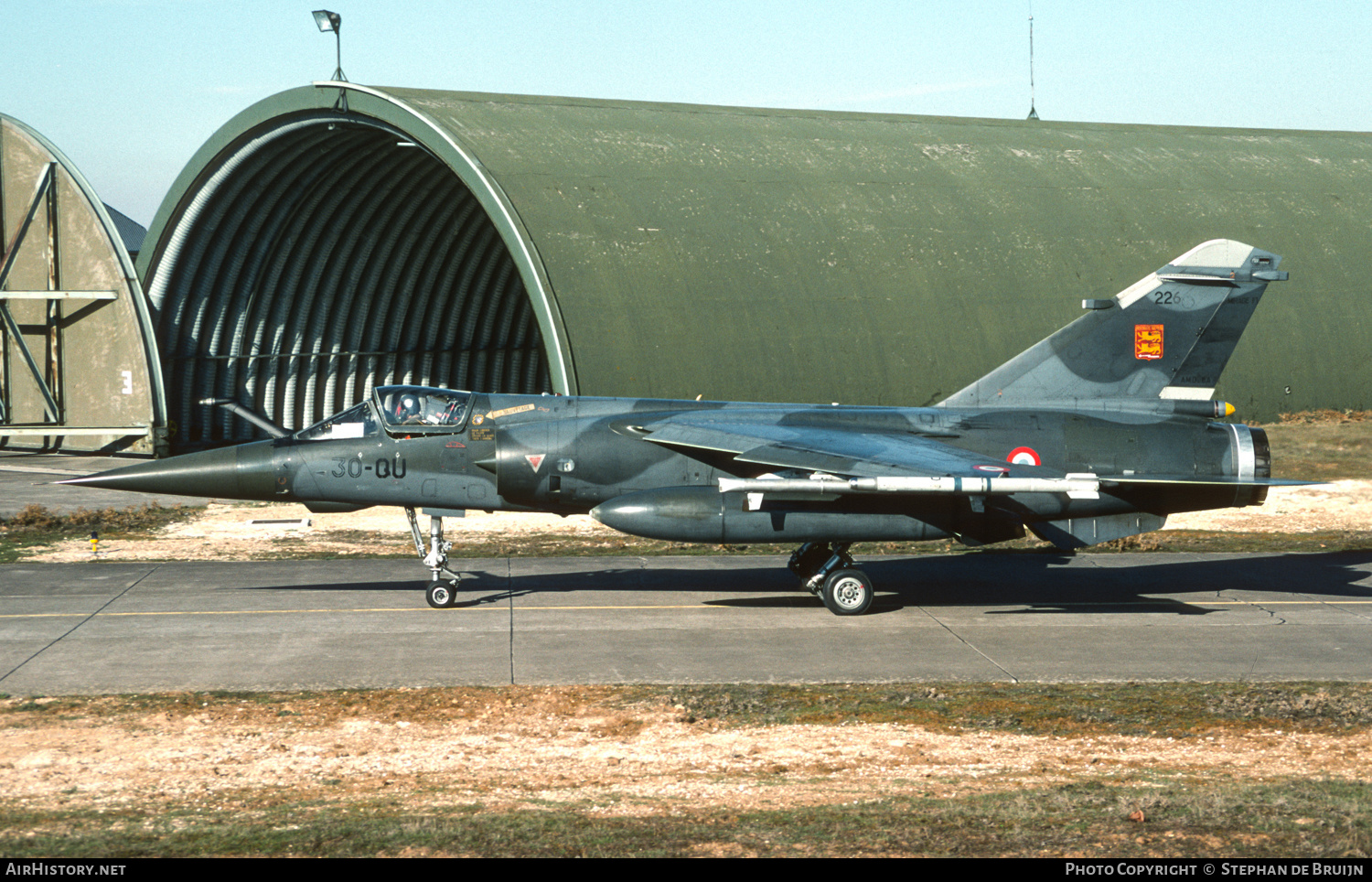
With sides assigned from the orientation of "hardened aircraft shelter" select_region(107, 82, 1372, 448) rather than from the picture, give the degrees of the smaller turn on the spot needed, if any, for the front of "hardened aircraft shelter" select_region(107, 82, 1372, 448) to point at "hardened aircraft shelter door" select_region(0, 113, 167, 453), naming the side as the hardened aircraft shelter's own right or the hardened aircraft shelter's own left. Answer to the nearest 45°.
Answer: approximately 45° to the hardened aircraft shelter's own right

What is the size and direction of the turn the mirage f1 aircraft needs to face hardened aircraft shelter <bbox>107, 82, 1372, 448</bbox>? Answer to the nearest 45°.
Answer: approximately 90° to its right

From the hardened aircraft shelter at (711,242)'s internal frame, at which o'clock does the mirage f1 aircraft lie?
The mirage f1 aircraft is roughly at 10 o'clock from the hardened aircraft shelter.

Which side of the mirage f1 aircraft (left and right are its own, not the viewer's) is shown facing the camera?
left

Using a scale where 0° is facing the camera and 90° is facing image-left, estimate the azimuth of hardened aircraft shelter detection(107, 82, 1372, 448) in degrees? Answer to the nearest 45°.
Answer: approximately 45°
